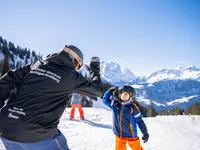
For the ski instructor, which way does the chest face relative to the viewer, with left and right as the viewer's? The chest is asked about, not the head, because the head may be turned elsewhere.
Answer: facing away from the viewer and to the right of the viewer

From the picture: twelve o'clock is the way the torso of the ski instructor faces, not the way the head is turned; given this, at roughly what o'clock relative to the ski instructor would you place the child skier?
The child skier is roughly at 12 o'clock from the ski instructor.
